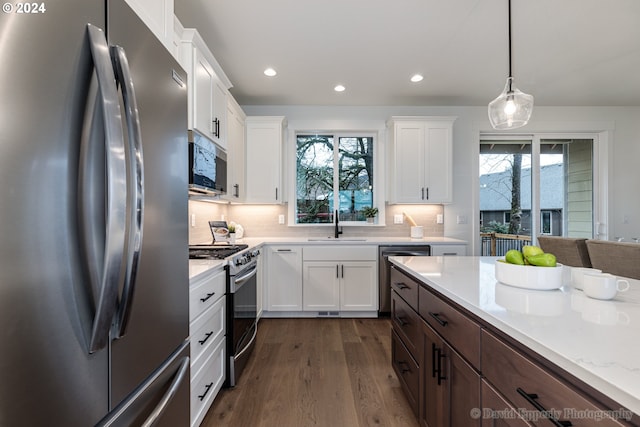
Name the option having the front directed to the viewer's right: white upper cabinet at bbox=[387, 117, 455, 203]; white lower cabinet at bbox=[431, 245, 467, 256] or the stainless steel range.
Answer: the stainless steel range

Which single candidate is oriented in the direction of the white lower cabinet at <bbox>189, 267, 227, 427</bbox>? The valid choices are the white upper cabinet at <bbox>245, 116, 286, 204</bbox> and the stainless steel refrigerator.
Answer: the white upper cabinet

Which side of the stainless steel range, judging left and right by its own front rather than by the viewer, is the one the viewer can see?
right

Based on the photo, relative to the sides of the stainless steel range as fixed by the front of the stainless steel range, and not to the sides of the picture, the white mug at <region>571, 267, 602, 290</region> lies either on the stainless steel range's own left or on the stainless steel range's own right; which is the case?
on the stainless steel range's own right

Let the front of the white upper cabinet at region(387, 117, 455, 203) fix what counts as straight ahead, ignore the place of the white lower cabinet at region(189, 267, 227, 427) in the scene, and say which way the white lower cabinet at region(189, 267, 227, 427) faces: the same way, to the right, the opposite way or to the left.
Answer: to the left

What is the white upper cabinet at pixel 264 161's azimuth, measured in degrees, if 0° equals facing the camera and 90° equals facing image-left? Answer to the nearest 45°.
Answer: approximately 0°

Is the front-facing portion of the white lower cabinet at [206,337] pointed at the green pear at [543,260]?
yes

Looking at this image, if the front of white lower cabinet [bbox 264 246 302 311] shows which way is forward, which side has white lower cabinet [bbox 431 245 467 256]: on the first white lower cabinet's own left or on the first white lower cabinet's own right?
on the first white lower cabinet's own left

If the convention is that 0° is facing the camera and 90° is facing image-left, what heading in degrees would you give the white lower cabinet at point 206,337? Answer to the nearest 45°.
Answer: approximately 315°

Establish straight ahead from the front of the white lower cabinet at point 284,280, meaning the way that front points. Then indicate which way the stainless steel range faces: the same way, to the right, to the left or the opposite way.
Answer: to the left

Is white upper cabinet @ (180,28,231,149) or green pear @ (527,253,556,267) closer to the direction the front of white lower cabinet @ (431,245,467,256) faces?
the green pear
